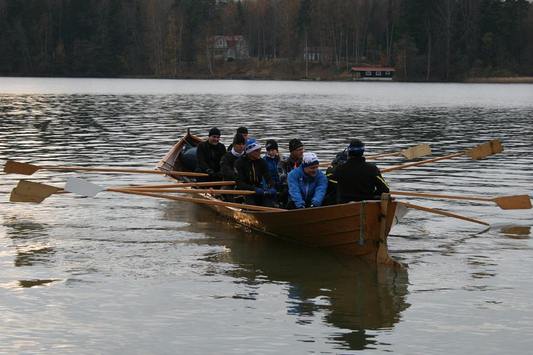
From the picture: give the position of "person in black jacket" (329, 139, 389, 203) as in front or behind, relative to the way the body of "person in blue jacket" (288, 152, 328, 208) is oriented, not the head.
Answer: in front

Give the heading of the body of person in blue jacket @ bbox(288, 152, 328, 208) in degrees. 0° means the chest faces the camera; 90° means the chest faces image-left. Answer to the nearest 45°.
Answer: approximately 315°

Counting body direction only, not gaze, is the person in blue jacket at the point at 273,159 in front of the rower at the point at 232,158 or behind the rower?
in front

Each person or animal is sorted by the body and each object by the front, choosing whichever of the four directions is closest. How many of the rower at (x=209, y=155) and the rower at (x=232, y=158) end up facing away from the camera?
0

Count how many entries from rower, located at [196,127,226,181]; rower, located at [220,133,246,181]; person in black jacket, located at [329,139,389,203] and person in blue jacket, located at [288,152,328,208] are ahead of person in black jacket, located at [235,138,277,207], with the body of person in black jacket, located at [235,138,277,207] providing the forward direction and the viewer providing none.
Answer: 2

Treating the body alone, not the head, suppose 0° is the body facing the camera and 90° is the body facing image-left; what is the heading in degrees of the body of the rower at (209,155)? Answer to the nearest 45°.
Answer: approximately 315°

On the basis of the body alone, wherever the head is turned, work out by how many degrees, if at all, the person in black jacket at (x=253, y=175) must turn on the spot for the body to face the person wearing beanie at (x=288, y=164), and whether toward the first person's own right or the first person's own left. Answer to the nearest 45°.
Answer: approximately 45° to the first person's own left

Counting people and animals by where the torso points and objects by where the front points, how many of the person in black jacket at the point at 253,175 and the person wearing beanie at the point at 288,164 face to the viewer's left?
0

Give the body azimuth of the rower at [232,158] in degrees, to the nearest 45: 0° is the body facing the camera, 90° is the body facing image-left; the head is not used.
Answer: approximately 315°

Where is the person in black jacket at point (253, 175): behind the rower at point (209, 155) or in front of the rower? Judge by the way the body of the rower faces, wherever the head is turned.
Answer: in front
